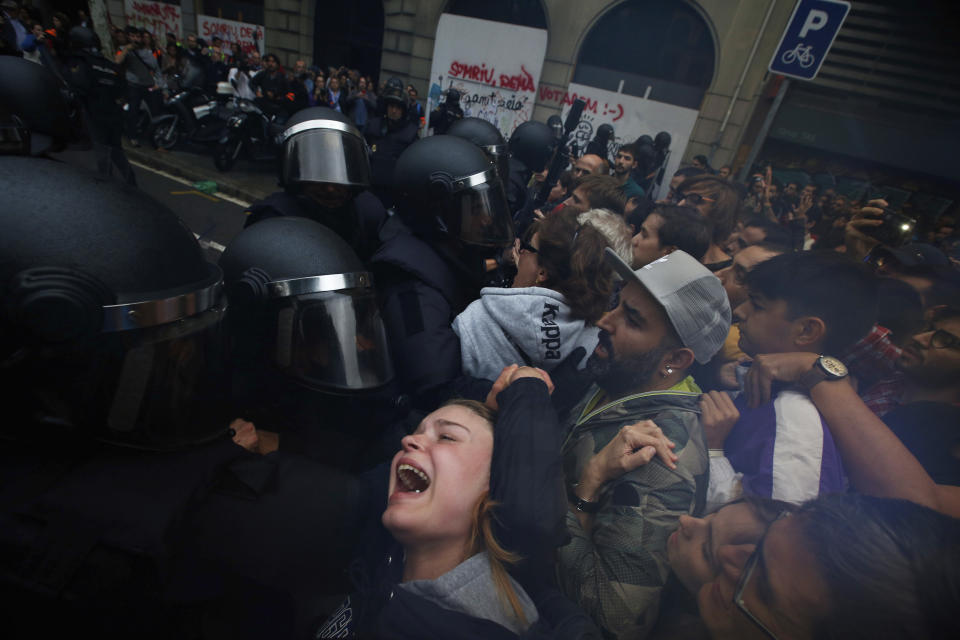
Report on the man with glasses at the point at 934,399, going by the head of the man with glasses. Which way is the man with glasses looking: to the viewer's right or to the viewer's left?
to the viewer's left

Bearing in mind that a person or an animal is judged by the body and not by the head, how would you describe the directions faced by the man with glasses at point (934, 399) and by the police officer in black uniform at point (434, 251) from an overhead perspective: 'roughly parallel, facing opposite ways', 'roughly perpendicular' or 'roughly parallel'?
roughly parallel, facing opposite ways

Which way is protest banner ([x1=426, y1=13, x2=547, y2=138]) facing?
toward the camera

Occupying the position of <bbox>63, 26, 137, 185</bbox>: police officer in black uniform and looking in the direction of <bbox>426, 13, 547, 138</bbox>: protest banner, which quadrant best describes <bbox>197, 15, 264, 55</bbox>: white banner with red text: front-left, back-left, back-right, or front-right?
front-left

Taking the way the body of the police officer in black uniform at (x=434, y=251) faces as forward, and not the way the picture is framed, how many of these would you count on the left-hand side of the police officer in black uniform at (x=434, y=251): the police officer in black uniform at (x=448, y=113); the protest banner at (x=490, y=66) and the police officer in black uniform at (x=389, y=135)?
3

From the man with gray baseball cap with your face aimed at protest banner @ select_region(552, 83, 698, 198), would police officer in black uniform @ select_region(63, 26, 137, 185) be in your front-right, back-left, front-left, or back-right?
front-left

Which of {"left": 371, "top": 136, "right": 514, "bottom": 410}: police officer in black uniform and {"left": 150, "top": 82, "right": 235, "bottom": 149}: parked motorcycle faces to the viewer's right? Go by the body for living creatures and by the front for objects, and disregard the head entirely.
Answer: the police officer in black uniform

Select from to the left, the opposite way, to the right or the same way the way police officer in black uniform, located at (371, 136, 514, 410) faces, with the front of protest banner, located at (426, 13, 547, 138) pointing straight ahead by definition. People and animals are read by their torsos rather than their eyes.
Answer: to the left

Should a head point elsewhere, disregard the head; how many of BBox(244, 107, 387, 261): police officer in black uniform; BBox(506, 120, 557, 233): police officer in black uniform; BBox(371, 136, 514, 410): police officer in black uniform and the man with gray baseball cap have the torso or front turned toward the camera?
1

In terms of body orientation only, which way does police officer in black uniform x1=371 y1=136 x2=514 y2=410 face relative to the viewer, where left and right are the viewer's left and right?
facing to the right of the viewer

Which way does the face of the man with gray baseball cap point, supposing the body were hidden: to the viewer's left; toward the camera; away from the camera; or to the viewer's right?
to the viewer's left

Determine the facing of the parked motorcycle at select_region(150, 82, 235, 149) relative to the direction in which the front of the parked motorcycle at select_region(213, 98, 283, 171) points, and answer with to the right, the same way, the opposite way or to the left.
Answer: the same way

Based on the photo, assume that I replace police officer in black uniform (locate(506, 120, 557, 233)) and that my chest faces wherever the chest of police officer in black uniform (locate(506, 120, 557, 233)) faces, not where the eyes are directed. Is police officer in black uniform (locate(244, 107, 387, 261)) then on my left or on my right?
on my right

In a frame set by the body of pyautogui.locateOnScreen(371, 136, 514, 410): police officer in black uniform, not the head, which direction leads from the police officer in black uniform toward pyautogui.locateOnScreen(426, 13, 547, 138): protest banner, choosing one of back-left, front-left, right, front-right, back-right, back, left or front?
left

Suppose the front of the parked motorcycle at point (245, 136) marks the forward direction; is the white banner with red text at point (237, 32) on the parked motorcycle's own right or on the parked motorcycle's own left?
on the parked motorcycle's own right
